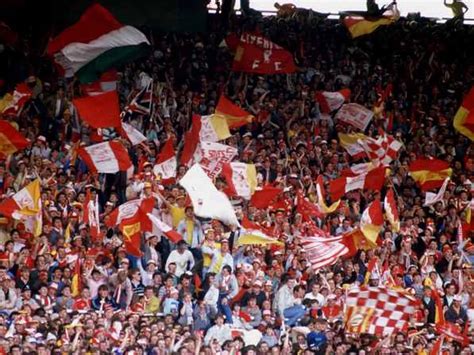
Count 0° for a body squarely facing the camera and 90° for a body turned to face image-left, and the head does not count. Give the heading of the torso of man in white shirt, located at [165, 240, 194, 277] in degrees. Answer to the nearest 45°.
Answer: approximately 0°
